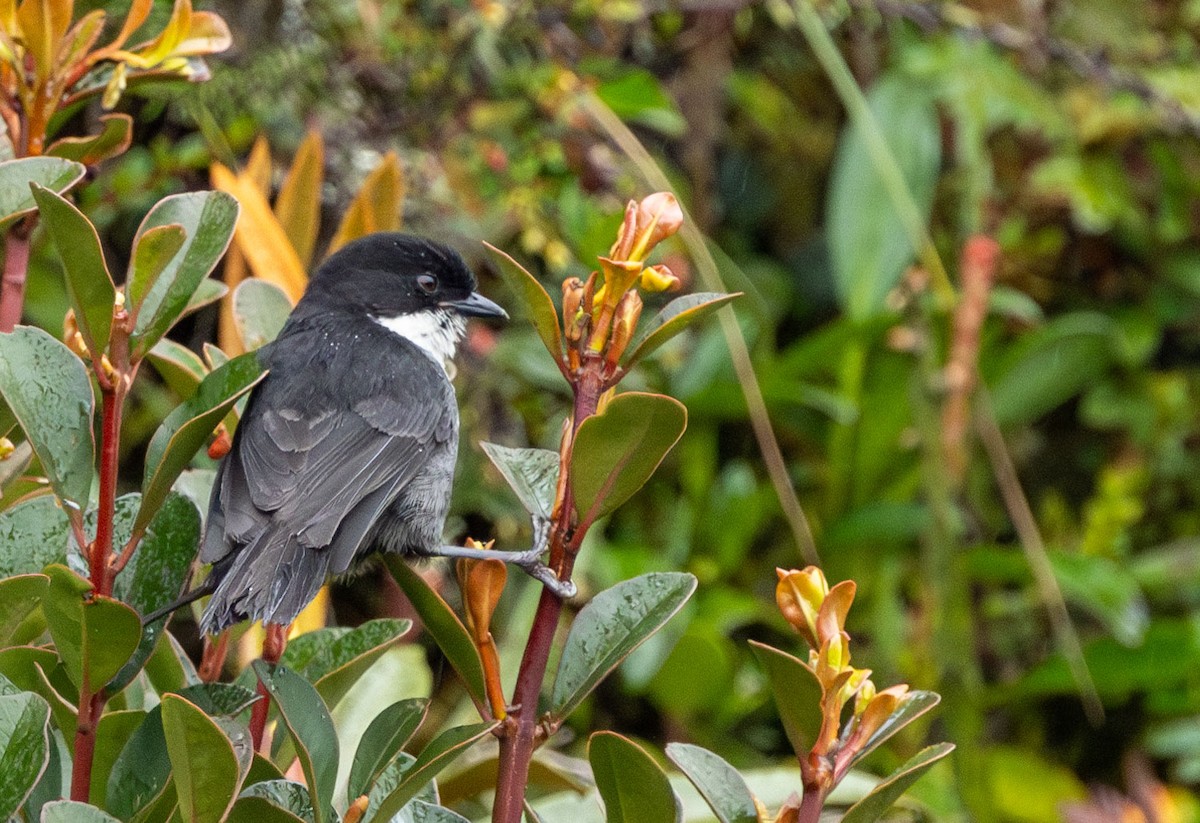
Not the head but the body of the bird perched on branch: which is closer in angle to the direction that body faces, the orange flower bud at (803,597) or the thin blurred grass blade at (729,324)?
the thin blurred grass blade

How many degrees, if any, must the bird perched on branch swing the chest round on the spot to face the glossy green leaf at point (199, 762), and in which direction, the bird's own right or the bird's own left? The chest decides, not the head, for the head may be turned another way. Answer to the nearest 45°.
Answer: approximately 135° to the bird's own right

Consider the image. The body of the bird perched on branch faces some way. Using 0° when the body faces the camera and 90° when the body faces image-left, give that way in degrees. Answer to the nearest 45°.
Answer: approximately 225°

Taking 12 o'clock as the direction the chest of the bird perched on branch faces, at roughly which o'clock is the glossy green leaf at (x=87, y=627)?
The glossy green leaf is roughly at 7 o'clock from the bird perched on branch.
